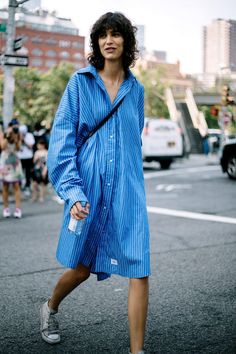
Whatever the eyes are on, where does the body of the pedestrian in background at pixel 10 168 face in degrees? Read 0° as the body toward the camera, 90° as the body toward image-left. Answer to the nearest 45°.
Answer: approximately 0°

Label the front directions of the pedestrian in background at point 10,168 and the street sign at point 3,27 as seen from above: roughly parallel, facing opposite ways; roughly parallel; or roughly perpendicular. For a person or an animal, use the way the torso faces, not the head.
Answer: roughly parallel

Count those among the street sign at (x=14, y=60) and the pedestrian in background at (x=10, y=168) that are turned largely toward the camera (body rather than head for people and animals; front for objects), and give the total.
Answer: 2

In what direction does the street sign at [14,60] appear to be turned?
toward the camera

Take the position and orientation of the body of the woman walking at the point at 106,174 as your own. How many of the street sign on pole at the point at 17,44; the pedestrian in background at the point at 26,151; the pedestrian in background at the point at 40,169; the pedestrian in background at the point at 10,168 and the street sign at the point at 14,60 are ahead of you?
0

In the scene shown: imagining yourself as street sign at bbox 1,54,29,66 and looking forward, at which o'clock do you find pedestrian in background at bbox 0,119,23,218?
The pedestrian in background is roughly at 12 o'clock from the street sign.

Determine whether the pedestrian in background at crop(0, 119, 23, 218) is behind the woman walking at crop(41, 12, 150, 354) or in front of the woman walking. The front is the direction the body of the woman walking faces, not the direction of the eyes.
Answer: behind

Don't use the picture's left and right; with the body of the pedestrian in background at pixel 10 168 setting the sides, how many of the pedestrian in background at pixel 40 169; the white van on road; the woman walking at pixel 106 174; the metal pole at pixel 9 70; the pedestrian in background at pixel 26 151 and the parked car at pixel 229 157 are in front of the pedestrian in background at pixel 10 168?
1

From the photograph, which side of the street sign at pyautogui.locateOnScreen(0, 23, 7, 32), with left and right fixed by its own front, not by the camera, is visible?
front

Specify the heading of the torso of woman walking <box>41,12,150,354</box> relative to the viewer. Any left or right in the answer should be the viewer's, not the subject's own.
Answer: facing the viewer and to the right of the viewer

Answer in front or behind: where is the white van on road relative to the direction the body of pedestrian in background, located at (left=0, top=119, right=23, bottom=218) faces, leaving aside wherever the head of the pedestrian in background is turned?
behind
